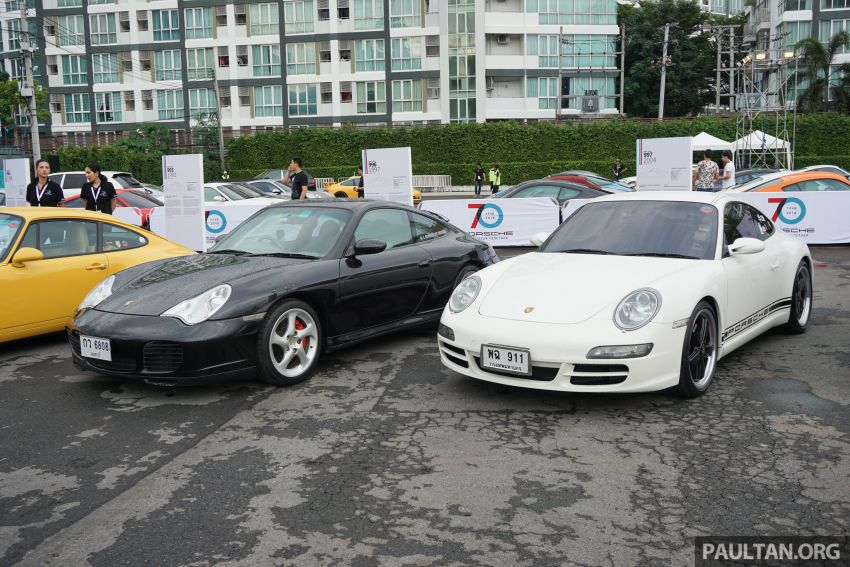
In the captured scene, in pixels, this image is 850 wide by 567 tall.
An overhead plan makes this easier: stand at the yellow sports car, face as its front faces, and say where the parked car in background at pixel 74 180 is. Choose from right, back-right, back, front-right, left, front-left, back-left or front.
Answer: back-right

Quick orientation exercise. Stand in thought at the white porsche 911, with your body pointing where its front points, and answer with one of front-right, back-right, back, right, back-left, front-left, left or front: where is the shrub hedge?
back-right

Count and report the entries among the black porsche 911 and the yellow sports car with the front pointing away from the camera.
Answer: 0

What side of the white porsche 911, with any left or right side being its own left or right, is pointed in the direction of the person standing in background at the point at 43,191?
right

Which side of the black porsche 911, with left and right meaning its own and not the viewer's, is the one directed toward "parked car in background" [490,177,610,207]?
back

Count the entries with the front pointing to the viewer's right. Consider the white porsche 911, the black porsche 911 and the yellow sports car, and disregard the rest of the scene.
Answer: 0

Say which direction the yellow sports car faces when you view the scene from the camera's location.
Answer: facing the viewer and to the left of the viewer

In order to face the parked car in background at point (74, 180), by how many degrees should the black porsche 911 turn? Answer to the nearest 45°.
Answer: approximately 135° to its right

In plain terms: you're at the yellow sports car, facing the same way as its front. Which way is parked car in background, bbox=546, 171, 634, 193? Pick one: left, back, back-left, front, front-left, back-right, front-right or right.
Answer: back

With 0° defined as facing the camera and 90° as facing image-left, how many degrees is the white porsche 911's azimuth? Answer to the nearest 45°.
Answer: approximately 45°

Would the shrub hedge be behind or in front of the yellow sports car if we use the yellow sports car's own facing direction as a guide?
behind

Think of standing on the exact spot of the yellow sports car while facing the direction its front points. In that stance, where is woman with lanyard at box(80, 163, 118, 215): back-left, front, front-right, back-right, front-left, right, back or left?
back-right

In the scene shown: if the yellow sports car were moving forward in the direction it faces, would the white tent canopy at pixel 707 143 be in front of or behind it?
behind
